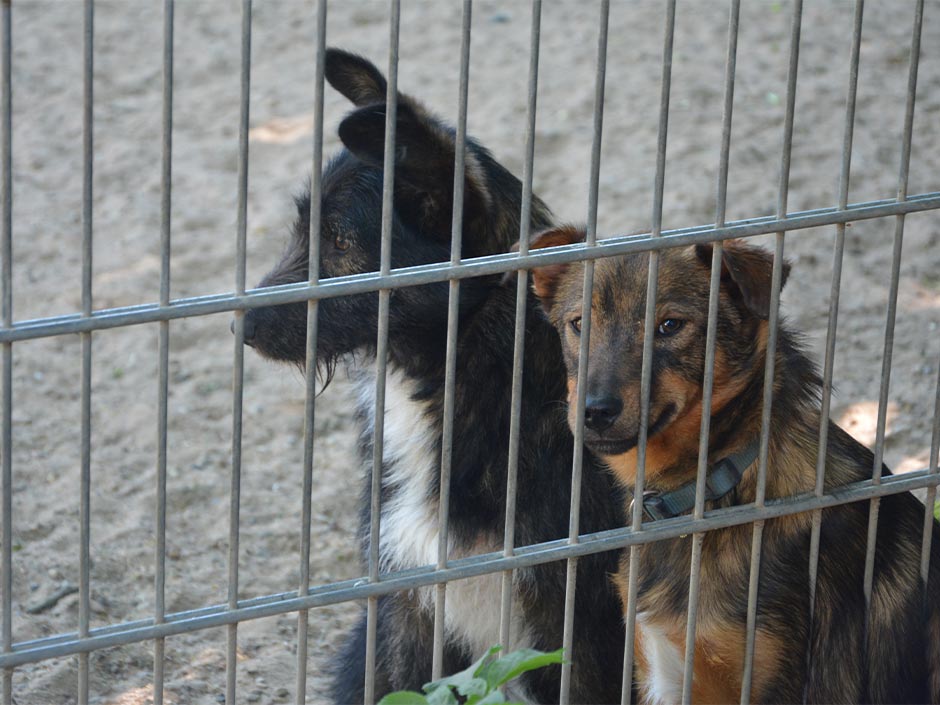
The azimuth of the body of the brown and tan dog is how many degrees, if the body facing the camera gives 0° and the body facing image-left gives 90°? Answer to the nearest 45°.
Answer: approximately 45°

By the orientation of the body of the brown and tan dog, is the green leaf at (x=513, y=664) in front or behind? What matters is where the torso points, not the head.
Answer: in front

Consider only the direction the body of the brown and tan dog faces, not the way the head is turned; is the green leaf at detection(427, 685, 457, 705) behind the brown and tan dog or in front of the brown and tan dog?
in front

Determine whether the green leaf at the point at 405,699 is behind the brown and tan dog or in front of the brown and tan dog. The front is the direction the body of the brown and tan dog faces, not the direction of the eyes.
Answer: in front

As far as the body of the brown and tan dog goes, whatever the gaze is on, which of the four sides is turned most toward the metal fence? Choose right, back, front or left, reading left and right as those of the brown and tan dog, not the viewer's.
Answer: front

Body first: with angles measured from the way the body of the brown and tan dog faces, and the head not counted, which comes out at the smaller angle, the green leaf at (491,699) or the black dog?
the green leaf
